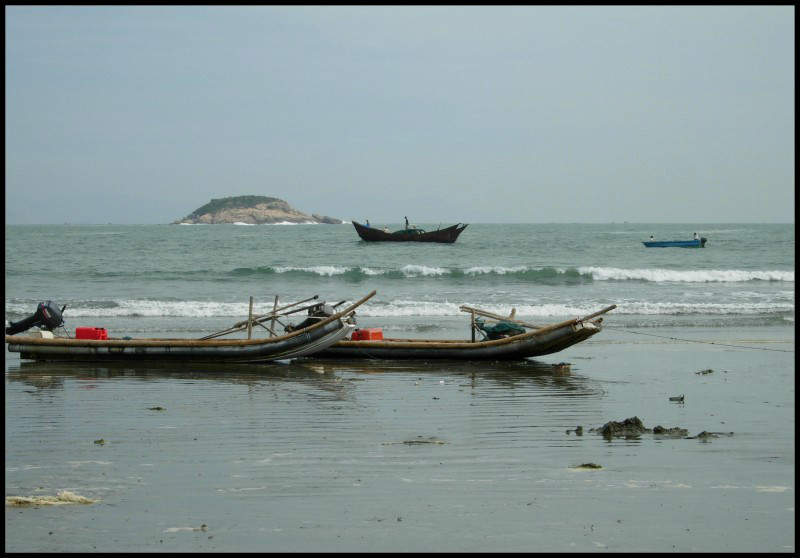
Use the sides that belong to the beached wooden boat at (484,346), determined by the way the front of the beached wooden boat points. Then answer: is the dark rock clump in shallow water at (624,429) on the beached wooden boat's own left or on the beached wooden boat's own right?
on the beached wooden boat's own right

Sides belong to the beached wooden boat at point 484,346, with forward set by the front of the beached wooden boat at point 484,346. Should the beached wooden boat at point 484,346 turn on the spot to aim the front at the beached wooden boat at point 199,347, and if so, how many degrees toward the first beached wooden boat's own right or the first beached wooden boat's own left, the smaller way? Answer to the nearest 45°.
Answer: approximately 180°

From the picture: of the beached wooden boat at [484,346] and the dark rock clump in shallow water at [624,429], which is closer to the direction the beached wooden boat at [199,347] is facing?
the beached wooden boat

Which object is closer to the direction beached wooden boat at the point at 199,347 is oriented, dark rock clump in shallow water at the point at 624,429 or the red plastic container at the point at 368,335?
the red plastic container

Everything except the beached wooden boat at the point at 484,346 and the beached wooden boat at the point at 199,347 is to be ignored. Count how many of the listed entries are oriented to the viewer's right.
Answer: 2

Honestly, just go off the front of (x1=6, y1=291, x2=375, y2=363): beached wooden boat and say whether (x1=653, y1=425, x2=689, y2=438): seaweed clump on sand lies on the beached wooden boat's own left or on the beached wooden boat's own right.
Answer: on the beached wooden boat's own right

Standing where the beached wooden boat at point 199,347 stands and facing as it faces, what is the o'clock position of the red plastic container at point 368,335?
The red plastic container is roughly at 12 o'clock from the beached wooden boat.

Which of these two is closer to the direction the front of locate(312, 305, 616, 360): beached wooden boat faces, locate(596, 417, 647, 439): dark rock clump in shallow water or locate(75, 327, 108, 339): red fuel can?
the dark rock clump in shallow water

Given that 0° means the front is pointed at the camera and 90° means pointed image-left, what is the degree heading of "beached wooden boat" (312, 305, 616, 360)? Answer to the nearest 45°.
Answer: approximately 270°

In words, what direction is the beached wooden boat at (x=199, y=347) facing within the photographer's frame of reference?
facing to the right of the viewer
